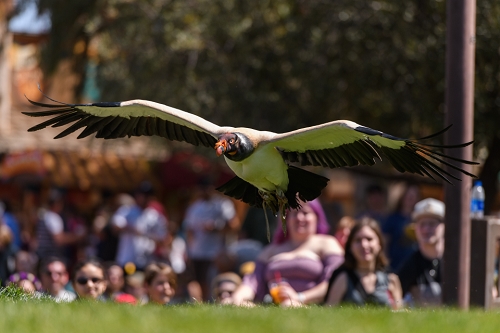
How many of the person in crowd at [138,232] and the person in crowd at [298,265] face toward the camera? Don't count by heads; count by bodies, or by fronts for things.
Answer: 2

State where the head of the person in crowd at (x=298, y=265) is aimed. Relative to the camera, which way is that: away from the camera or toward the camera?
toward the camera

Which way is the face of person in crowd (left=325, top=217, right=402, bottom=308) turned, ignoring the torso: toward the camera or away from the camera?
toward the camera

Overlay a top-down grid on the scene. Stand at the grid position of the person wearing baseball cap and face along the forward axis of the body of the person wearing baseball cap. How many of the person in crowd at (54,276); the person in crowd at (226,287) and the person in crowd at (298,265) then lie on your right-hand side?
3

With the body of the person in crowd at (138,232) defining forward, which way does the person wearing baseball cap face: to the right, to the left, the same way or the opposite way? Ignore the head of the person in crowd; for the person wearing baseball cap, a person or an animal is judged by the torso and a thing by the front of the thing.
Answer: the same way

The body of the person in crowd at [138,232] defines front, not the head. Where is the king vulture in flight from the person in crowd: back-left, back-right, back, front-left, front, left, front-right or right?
front

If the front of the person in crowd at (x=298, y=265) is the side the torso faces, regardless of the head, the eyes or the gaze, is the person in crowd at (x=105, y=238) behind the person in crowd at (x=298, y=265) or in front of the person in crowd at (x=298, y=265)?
behind

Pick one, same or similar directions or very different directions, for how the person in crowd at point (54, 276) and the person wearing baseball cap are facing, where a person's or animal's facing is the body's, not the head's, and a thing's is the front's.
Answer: same or similar directions

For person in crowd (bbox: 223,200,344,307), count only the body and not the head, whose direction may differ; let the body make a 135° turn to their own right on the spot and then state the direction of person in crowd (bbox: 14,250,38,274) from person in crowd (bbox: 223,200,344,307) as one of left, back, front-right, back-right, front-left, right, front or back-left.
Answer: front

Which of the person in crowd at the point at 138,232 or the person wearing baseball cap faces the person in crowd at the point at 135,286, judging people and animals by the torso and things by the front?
the person in crowd at the point at 138,232

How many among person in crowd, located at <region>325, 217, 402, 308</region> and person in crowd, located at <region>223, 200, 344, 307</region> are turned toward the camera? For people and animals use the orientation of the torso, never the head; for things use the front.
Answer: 2

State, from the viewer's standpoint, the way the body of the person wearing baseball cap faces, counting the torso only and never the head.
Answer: toward the camera

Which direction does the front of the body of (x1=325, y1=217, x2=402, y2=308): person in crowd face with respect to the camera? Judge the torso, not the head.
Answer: toward the camera

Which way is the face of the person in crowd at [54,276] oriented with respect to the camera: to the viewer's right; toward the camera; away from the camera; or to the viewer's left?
toward the camera

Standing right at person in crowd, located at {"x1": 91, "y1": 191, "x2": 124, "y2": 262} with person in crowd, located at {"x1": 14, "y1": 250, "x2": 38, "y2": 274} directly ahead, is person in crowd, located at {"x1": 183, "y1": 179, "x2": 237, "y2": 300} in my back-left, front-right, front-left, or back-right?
front-left

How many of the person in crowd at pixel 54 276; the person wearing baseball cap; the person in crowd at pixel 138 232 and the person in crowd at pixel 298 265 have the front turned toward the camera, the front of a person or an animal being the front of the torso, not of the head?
4

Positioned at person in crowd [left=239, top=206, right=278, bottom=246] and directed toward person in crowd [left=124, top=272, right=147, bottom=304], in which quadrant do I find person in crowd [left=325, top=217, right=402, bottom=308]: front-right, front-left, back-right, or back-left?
front-left
